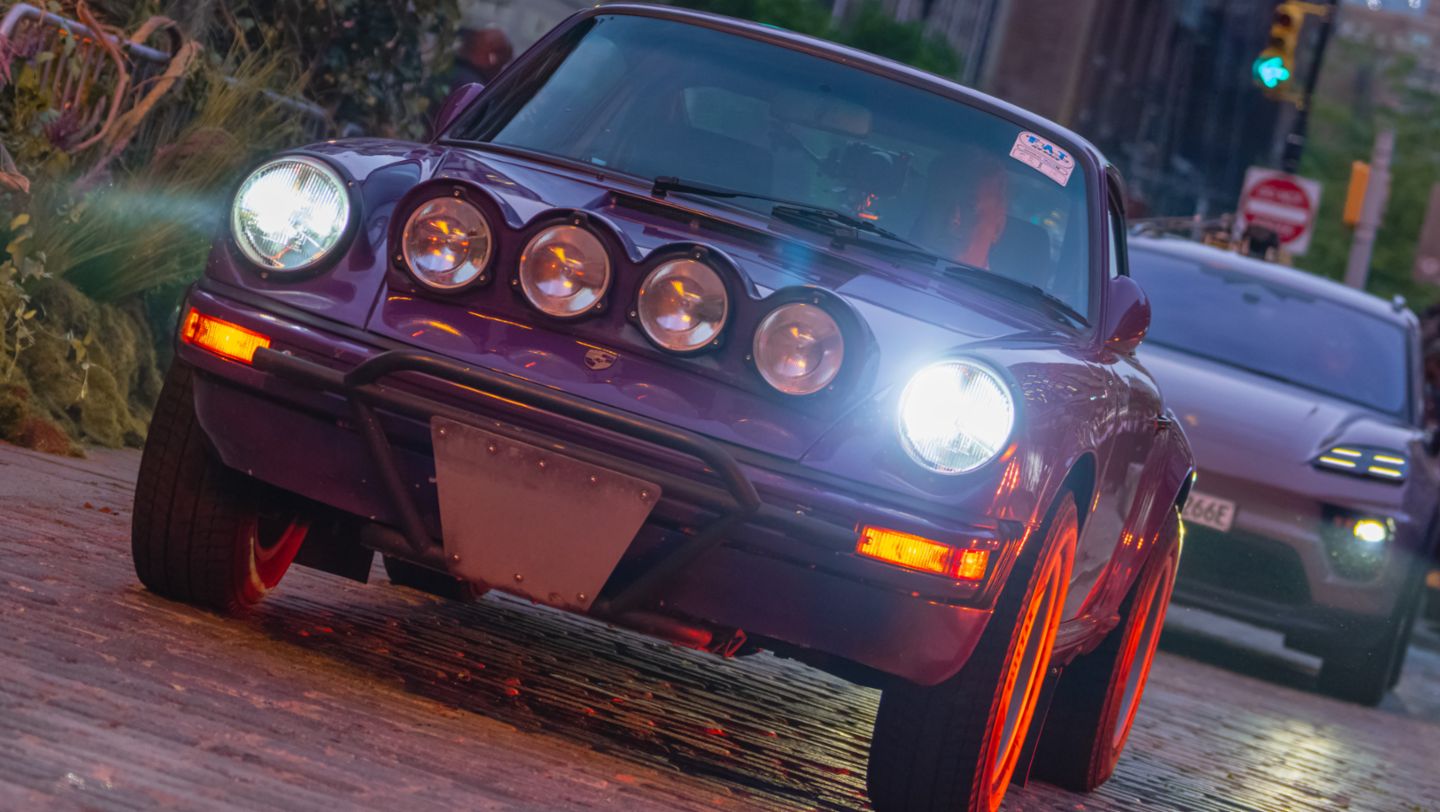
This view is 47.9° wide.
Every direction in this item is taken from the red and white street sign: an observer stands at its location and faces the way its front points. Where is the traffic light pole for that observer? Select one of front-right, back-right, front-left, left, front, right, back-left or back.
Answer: back

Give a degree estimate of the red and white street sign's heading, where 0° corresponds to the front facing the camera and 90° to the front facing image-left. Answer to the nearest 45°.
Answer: approximately 0°

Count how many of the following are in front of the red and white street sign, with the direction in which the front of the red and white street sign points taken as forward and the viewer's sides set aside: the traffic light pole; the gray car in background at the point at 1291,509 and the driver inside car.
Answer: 2

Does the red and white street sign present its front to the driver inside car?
yes

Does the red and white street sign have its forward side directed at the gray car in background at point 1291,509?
yes

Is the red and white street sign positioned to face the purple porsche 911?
yes
